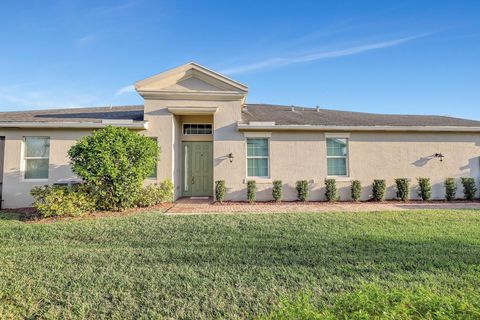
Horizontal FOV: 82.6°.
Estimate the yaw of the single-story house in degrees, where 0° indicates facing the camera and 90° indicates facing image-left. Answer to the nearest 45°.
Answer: approximately 0°

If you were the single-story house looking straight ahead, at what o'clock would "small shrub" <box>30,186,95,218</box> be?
The small shrub is roughly at 2 o'clock from the single-story house.

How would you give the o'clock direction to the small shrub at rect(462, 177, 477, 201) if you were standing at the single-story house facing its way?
The small shrub is roughly at 9 o'clock from the single-story house.

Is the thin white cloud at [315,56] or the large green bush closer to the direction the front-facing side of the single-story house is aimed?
the large green bush

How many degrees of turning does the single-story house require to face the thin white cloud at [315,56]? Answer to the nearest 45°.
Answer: approximately 135° to its left

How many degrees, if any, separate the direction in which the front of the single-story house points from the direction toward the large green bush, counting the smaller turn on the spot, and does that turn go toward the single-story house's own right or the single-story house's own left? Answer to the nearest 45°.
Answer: approximately 45° to the single-story house's own right
